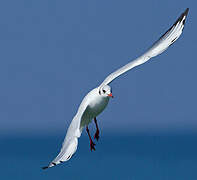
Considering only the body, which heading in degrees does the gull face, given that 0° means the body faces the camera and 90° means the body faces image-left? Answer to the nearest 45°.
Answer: approximately 315°
